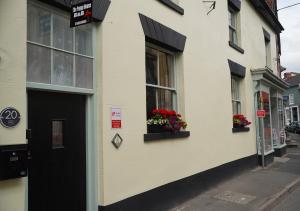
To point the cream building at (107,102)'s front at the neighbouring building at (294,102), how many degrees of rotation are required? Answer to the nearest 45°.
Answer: approximately 90° to its left

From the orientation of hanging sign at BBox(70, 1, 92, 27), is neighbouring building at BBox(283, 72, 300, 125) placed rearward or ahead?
rearward
